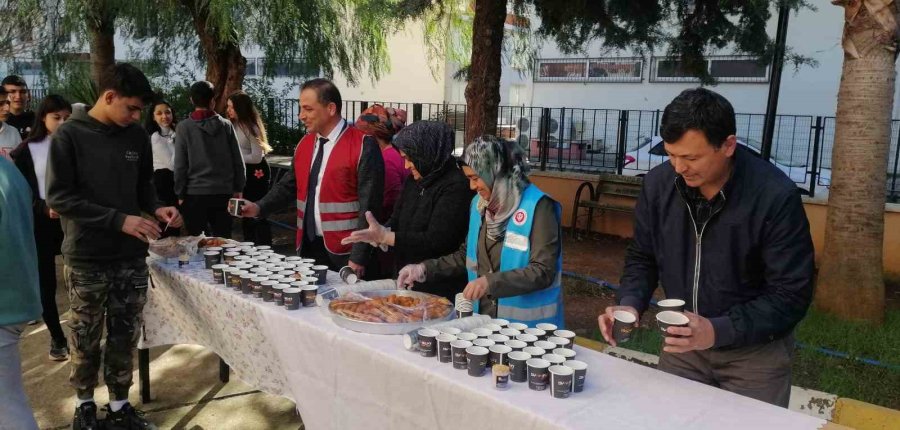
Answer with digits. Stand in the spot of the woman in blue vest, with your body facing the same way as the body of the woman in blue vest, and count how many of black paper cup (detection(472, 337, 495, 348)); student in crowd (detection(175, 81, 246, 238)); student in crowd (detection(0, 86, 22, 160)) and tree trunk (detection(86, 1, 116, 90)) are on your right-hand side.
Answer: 3

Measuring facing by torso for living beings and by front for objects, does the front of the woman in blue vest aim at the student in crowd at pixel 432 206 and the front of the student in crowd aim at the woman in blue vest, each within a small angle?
no

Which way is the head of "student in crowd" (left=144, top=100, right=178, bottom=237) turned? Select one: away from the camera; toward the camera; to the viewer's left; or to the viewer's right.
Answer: toward the camera

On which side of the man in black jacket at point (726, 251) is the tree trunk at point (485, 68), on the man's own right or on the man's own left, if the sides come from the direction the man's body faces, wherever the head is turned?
on the man's own right

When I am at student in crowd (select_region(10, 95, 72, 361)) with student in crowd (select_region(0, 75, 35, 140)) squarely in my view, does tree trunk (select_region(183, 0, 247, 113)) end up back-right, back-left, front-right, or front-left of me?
front-right

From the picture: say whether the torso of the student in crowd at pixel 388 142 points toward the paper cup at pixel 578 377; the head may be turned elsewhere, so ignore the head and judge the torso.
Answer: no

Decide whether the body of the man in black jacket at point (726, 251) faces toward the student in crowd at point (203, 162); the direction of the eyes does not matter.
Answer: no

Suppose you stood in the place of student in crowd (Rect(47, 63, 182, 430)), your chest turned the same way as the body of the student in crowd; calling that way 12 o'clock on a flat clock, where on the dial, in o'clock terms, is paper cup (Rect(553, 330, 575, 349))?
The paper cup is roughly at 12 o'clock from the student in crowd.

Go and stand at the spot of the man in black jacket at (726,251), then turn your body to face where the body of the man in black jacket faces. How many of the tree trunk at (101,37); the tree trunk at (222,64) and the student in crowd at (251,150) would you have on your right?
3

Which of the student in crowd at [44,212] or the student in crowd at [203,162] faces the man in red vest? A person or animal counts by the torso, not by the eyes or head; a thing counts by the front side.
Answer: the student in crowd at [44,212]

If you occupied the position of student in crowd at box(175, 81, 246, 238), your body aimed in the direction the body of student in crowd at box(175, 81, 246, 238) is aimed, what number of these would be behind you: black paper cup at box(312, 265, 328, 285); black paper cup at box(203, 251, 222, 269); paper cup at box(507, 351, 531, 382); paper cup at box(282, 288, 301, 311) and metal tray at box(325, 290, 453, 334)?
5

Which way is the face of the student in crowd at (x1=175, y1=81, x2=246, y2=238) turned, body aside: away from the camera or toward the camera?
away from the camera

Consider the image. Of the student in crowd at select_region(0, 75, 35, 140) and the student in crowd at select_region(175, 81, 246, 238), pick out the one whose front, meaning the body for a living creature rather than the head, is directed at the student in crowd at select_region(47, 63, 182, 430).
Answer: the student in crowd at select_region(0, 75, 35, 140)

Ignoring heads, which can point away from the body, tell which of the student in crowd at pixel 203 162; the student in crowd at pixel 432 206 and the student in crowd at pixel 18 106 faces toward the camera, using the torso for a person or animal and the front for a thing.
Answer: the student in crowd at pixel 18 106

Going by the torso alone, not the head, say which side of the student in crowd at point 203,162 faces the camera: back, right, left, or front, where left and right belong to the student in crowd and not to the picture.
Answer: back

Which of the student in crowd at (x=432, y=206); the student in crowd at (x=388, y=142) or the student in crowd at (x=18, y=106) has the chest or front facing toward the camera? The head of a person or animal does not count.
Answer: the student in crowd at (x=18, y=106)

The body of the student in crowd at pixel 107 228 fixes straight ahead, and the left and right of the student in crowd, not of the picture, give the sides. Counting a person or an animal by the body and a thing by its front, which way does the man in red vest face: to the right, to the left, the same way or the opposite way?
to the right

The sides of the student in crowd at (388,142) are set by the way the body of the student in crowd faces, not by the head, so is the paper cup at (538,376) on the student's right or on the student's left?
on the student's left

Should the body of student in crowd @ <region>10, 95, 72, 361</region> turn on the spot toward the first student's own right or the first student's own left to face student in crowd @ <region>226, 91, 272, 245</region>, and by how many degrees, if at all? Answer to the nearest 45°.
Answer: approximately 90° to the first student's own left
